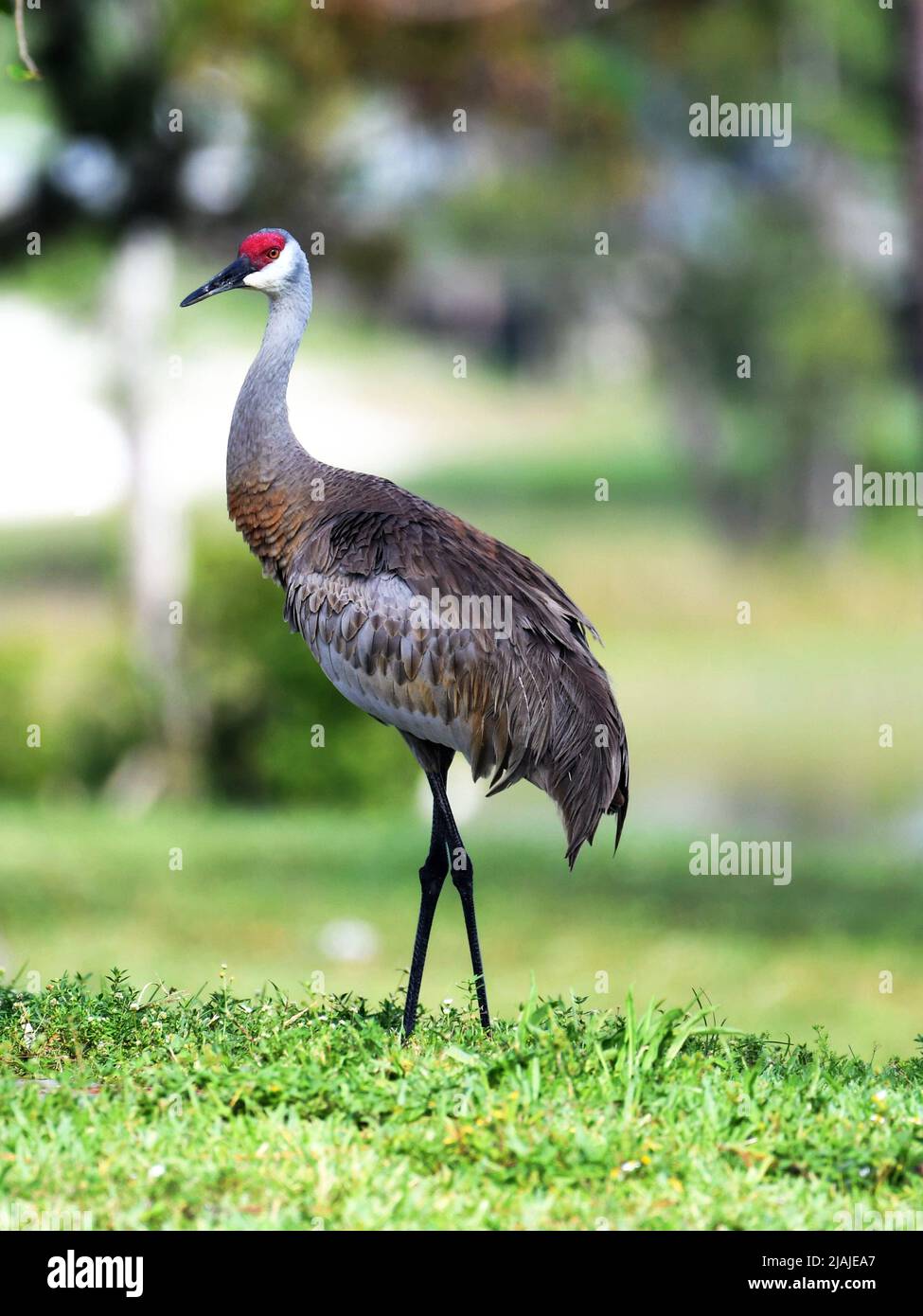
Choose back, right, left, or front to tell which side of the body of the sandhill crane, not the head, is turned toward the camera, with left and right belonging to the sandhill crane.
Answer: left
